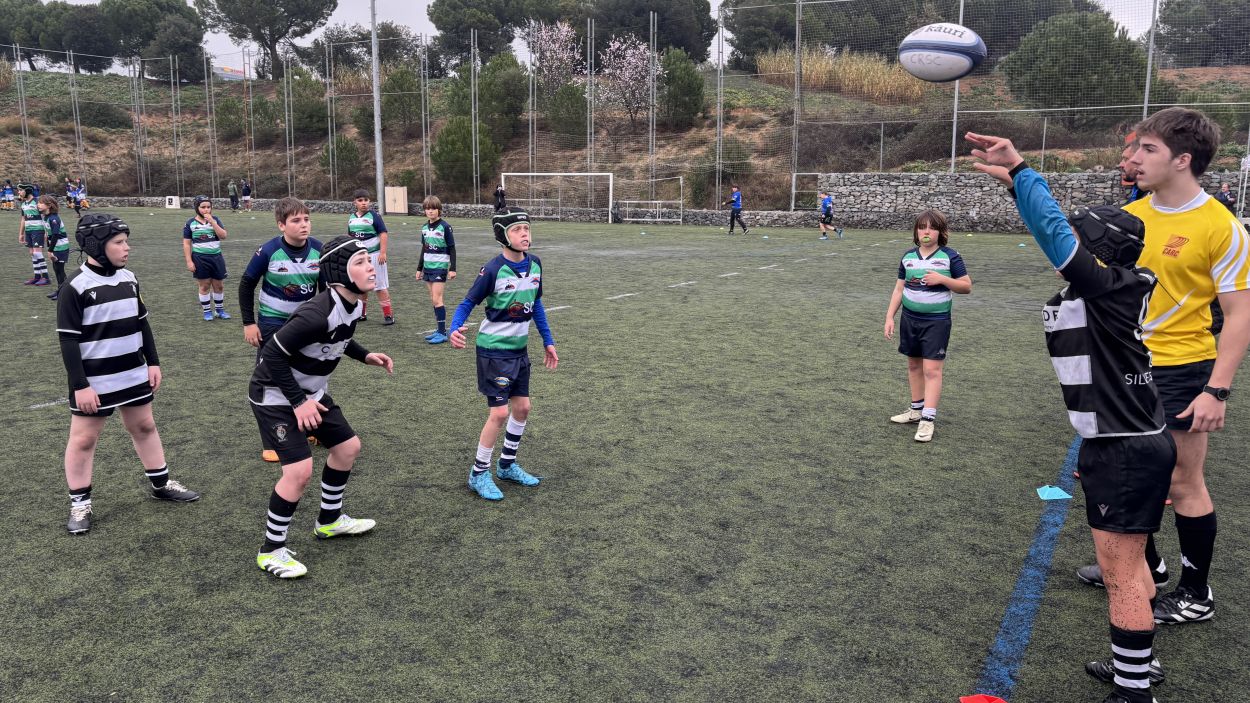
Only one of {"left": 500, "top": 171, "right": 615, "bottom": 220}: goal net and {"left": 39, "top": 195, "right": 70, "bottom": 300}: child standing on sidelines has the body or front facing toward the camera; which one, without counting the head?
the goal net

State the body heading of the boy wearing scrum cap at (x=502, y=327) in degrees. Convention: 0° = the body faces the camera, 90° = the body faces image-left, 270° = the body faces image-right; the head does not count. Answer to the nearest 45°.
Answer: approximately 315°

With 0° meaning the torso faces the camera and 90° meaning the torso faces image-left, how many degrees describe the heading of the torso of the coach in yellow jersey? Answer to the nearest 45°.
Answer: approximately 45°

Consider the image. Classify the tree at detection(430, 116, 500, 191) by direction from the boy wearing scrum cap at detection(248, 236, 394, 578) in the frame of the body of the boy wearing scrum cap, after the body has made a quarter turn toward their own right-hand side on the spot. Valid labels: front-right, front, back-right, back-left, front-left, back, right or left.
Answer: back-right

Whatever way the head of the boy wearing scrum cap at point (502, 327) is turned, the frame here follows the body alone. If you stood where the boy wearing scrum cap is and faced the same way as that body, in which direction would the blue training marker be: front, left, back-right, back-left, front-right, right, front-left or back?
front-left

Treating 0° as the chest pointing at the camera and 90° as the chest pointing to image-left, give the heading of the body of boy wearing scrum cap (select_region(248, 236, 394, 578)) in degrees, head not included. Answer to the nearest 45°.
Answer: approximately 315°
